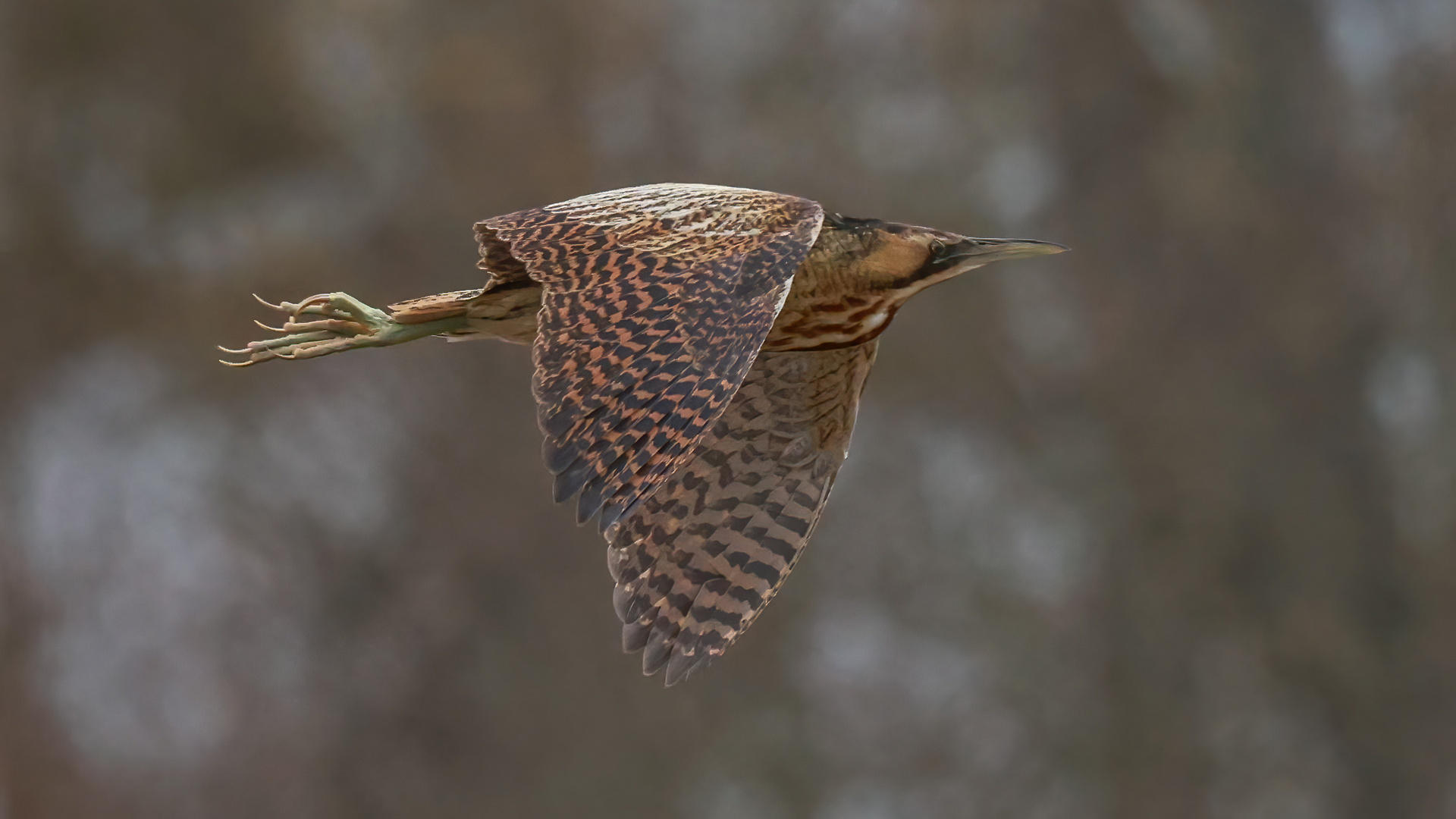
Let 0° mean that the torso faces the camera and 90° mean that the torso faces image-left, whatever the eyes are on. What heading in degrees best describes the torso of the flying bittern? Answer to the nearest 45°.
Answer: approximately 270°
